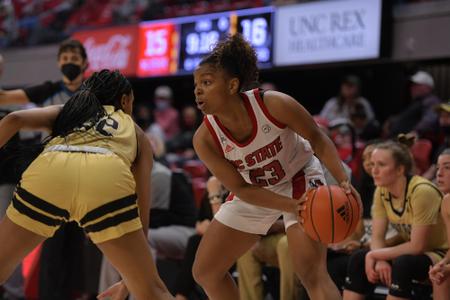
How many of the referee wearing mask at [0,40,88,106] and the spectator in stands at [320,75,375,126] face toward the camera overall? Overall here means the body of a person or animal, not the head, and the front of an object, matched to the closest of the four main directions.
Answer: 2

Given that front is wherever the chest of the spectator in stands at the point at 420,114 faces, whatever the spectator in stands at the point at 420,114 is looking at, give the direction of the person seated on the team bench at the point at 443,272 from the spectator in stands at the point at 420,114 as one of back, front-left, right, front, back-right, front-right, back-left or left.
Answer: front-left

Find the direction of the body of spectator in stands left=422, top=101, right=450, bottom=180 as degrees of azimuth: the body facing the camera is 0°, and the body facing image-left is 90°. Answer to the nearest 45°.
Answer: approximately 45°

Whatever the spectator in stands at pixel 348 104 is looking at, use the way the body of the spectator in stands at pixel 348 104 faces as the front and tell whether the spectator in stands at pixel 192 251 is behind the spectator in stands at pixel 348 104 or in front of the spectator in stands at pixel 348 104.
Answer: in front

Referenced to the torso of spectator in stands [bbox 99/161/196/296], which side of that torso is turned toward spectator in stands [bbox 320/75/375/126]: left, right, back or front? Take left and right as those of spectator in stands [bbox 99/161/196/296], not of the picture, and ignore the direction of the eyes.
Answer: back

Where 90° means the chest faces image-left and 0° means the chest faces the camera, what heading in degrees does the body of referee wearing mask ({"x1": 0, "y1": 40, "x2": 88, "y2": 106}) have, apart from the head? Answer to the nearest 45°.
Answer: approximately 0°
